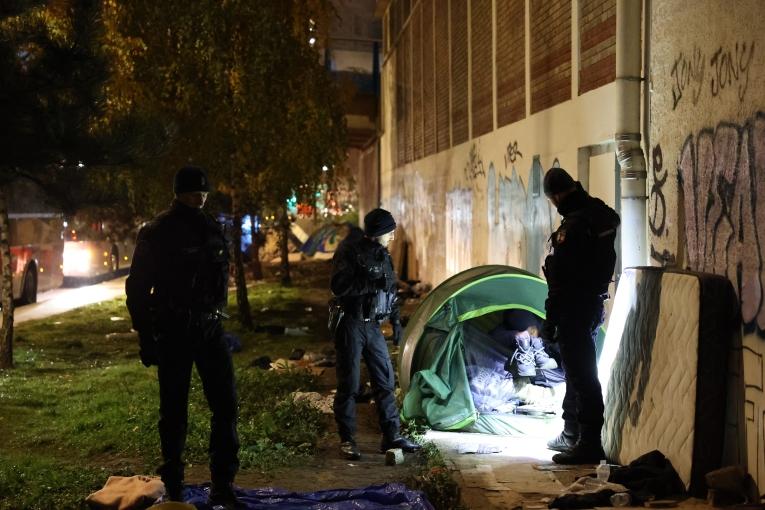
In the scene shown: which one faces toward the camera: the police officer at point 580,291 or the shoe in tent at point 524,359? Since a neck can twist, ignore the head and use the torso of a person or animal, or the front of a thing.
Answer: the shoe in tent

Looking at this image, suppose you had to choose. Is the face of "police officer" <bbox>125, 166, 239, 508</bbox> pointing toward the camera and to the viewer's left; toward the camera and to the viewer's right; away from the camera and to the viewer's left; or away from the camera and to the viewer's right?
toward the camera and to the viewer's right

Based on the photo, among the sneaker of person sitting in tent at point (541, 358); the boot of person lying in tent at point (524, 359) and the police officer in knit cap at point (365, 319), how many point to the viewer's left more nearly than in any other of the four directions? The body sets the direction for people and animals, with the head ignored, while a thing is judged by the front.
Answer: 0

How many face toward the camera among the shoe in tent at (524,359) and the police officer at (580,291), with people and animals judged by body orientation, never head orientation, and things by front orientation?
1

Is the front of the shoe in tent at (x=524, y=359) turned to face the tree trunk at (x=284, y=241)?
no

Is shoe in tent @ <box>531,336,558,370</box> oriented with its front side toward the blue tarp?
no

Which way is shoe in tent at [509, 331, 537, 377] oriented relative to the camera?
toward the camera

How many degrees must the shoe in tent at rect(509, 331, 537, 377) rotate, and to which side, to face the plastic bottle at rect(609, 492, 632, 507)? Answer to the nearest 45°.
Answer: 0° — it already faces it

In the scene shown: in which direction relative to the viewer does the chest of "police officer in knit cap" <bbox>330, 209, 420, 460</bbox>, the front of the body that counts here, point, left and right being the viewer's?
facing the viewer and to the right of the viewer

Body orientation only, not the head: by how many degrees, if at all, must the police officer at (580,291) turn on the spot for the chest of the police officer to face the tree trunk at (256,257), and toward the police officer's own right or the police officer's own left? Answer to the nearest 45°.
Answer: approximately 45° to the police officer's own right

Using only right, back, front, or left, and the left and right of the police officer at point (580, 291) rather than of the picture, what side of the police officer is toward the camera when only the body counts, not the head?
left

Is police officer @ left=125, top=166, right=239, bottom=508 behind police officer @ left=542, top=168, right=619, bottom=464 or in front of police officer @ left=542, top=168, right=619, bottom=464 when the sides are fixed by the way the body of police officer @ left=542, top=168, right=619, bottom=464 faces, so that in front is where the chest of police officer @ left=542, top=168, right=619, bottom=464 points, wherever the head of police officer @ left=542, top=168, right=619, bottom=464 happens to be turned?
in front

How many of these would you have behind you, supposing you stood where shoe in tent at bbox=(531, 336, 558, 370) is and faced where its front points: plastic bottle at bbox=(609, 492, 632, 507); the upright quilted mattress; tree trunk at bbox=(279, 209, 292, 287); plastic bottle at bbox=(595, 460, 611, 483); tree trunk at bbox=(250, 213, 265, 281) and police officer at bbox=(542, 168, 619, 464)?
2
